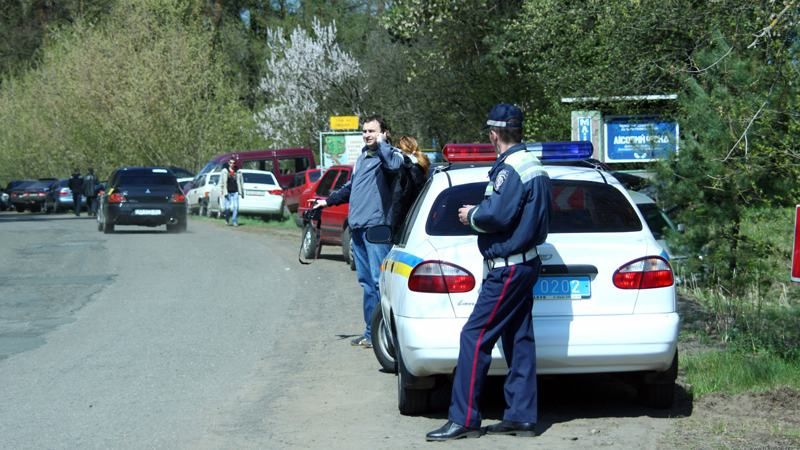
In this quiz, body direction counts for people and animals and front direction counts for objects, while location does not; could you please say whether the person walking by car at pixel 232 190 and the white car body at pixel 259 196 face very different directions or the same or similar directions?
very different directions

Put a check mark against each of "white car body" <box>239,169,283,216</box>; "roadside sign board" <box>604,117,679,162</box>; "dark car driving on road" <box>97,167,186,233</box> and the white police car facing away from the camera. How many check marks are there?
3

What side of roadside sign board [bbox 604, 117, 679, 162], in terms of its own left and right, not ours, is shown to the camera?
front

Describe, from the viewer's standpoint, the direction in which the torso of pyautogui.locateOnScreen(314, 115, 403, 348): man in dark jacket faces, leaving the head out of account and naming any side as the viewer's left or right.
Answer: facing the viewer and to the left of the viewer

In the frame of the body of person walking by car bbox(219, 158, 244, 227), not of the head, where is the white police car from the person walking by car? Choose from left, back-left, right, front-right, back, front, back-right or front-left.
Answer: front

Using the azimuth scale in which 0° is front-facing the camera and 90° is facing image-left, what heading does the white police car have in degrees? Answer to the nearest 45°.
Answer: approximately 180°

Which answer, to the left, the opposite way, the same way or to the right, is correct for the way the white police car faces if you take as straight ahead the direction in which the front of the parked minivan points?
to the right

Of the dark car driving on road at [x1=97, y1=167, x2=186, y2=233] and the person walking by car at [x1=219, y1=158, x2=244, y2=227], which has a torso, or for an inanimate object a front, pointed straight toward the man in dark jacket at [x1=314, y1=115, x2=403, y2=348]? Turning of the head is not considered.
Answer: the person walking by car

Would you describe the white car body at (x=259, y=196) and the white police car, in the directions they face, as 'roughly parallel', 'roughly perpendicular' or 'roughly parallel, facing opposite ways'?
roughly parallel

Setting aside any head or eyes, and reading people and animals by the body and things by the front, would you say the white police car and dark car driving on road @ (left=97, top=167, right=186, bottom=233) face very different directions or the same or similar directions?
same or similar directions

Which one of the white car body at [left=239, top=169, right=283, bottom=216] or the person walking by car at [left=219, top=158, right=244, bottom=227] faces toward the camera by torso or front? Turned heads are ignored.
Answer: the person walking by car

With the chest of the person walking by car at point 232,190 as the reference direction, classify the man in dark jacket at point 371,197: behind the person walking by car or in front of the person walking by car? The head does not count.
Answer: in front

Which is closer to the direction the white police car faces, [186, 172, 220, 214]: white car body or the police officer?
the white car body

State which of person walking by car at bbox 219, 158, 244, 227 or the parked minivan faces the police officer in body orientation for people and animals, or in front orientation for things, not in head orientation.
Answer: the person walking by car

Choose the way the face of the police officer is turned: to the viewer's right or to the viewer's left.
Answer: to the viewer's left

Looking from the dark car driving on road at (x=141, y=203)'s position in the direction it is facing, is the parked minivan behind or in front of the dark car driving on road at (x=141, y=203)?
in front

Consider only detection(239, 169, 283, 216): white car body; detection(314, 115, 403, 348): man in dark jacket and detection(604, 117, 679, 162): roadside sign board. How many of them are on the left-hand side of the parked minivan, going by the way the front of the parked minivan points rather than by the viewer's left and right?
3

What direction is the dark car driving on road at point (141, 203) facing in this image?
away from the camera
